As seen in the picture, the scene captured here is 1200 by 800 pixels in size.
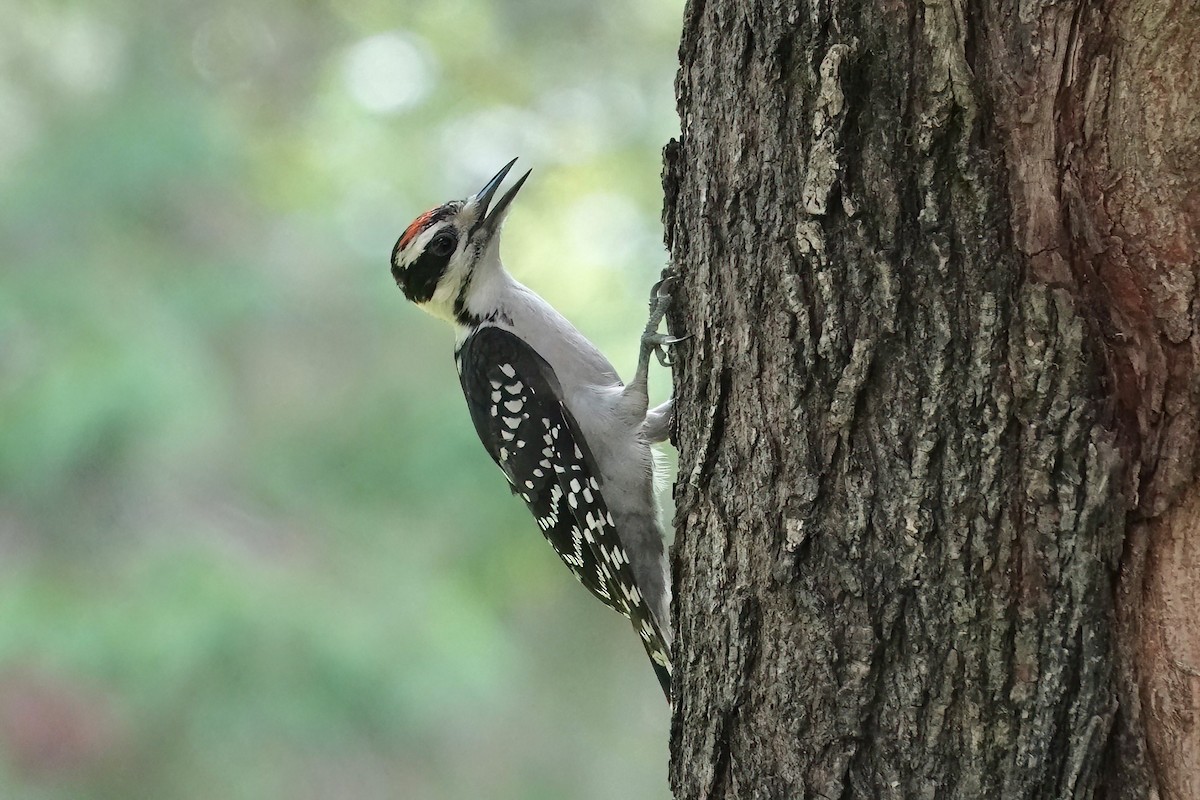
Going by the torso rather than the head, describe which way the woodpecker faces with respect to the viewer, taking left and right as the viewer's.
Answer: facing to the right of the viewer
